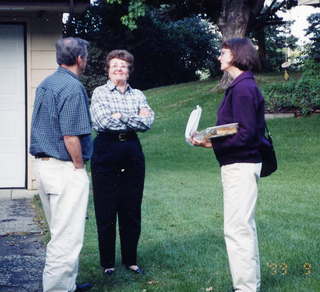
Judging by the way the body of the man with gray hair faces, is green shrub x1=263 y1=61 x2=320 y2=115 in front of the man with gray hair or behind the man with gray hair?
in front

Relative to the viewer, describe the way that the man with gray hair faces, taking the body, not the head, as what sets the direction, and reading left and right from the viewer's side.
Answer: facing away from the viewer and to the right of the viewer

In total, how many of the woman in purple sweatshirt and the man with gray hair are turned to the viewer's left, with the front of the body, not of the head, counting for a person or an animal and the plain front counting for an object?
1

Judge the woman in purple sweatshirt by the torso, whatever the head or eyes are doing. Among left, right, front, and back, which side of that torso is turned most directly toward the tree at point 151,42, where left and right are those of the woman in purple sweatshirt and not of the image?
right

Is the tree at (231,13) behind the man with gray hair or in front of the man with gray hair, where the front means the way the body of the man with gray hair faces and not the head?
in front

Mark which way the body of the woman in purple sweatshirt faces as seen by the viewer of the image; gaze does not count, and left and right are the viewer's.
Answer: facing to the left of the viewer

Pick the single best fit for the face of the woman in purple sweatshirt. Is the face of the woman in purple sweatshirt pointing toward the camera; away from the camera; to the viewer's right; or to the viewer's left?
to the viewer's left

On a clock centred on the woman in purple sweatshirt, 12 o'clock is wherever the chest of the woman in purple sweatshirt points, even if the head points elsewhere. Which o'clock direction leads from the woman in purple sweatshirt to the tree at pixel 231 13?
The tree is roughly at 3 o'clock from the woman in purple sweatshirt.

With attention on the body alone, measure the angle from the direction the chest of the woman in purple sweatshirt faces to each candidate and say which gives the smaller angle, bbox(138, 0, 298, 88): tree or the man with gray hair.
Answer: the man with gray hair

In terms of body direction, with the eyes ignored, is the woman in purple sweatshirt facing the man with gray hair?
yes

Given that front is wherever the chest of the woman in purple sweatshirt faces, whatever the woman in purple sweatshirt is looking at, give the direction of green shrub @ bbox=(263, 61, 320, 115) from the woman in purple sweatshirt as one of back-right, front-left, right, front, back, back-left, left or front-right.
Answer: right

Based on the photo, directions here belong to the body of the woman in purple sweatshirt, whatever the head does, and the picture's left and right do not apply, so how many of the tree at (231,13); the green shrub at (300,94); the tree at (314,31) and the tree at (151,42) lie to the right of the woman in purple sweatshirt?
4

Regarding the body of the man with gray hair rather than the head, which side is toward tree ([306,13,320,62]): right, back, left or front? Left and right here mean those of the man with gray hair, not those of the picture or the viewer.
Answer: front

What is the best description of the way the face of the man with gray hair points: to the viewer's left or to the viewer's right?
to the viewer's right
